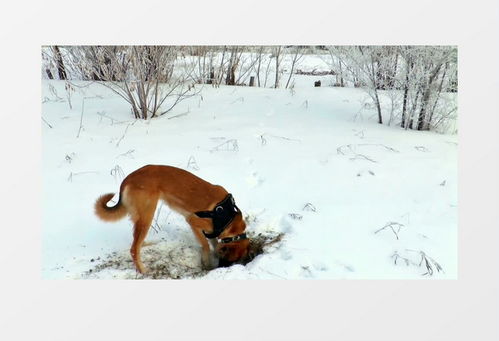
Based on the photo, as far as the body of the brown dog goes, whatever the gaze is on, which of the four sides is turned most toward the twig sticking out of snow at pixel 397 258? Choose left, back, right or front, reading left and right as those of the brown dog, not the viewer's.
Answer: front

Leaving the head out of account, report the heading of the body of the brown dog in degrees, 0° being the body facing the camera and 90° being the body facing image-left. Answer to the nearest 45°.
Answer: approximately 270°

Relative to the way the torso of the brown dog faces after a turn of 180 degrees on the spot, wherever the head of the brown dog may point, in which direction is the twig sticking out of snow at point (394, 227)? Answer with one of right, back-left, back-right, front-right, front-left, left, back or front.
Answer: back

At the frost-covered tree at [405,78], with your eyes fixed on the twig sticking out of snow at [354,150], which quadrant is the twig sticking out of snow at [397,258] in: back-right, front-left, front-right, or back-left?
front-left

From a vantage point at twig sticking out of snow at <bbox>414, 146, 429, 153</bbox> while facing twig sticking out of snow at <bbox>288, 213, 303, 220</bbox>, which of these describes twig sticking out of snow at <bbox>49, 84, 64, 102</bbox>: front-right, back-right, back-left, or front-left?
front-right

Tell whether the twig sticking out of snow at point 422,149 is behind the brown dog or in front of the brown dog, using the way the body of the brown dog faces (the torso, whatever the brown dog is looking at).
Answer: in front

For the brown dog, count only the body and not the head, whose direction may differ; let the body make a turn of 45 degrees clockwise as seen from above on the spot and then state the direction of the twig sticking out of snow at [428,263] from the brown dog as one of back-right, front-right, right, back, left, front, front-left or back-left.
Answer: front-left
